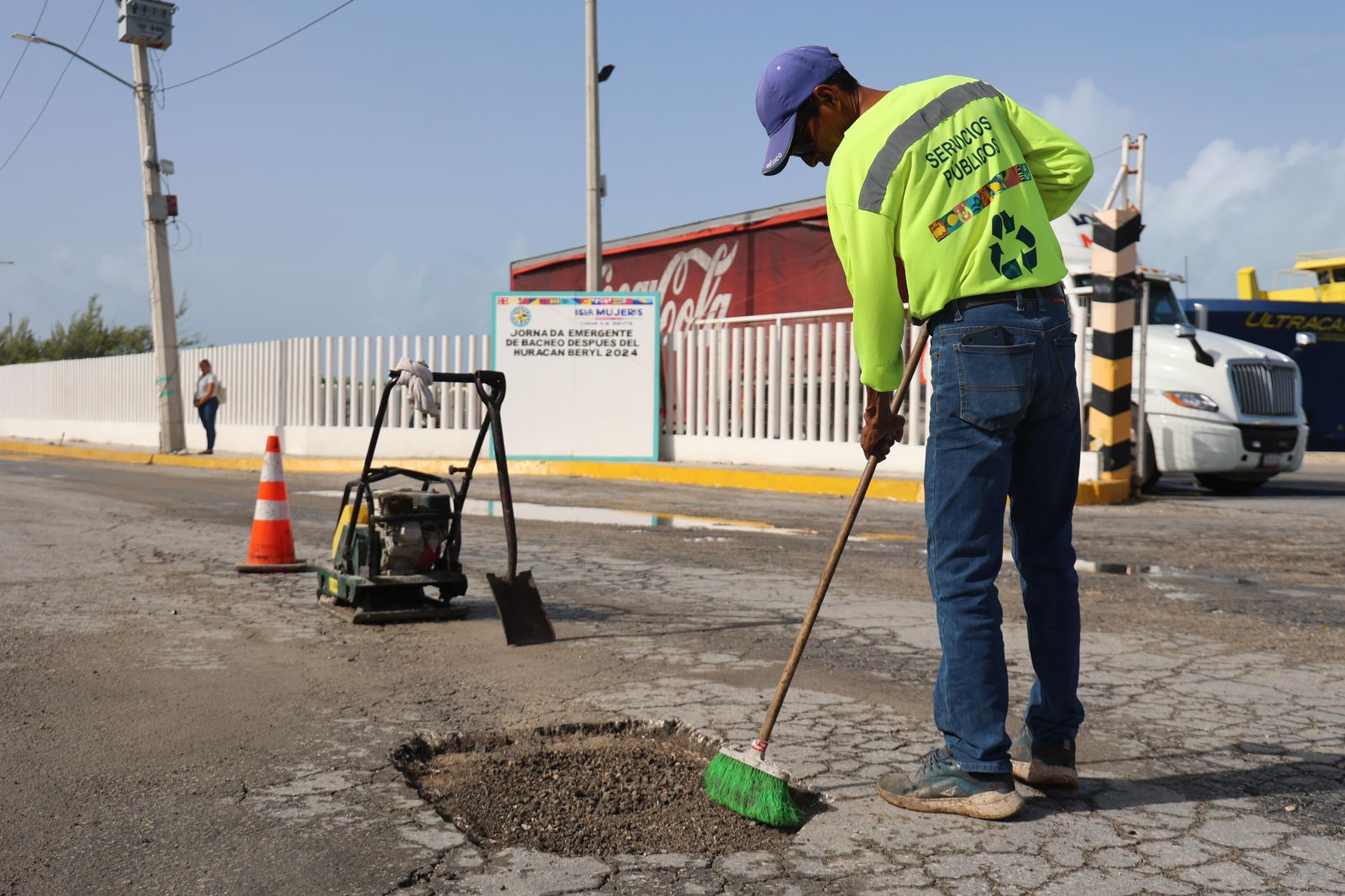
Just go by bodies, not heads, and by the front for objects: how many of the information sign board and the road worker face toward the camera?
1

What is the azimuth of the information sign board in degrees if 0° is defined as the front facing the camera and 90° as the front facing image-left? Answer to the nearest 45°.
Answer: approximately 0°

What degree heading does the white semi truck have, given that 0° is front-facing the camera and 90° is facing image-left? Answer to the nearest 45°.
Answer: approximately 315°

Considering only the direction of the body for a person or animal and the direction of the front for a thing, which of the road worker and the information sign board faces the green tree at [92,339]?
the road worker

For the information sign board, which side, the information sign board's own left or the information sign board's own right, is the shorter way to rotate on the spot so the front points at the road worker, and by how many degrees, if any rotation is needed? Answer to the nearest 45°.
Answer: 0° — it already faces them

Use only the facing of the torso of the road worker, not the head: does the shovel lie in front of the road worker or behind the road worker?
in front

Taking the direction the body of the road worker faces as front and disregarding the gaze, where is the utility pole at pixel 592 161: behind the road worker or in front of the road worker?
in front

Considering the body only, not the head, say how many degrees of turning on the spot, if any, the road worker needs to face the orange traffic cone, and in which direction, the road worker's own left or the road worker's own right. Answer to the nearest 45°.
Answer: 0° — they already face it

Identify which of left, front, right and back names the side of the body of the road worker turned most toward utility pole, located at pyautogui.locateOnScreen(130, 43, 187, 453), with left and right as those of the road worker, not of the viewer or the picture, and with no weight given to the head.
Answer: front

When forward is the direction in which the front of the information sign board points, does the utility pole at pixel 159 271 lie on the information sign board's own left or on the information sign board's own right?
on the information sign board's own right

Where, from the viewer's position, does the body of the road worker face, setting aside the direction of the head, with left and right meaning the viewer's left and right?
facing away from the viewer and to the left of the viewer

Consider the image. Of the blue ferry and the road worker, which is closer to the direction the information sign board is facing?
the road worker

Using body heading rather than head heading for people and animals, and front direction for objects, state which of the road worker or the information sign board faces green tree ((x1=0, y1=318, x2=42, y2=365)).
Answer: the road worker

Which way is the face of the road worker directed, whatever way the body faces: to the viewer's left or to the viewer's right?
to the viewer's left

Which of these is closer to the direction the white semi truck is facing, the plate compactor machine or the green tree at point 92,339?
the plate compactor machine

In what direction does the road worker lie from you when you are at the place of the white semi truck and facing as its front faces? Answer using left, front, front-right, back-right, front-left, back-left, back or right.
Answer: front-right
